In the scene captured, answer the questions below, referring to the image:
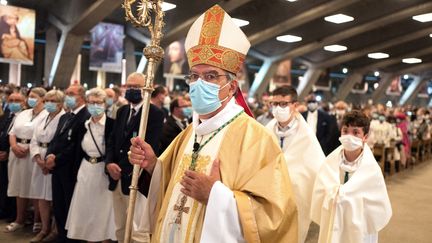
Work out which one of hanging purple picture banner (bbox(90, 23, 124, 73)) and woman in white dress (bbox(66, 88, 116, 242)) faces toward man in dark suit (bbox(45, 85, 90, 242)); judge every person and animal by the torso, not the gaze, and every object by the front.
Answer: the hanging purple picture banner

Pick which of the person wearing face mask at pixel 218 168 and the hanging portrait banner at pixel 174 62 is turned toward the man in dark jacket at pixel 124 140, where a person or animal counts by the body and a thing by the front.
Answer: the hanging portrait banner

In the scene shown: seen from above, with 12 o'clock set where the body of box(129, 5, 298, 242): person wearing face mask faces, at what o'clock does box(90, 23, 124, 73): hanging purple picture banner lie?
The hanging purple picture banner is roughly at 4 o'clock from the person wearing face mask.

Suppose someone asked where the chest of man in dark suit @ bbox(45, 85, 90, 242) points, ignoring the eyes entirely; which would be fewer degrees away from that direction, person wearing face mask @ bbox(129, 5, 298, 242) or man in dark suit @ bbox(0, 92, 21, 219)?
the person wearing face mask

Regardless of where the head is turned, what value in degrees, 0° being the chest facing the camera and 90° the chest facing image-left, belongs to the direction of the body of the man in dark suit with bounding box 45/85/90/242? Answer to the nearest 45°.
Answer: approximately 45°

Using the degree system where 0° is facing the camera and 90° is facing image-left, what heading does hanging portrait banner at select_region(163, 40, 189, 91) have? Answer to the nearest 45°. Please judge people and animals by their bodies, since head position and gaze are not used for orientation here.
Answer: approximately 0°

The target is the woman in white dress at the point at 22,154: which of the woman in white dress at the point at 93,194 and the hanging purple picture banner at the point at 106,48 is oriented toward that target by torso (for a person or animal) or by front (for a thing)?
the hanging purple picture banner
